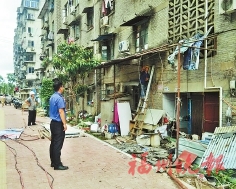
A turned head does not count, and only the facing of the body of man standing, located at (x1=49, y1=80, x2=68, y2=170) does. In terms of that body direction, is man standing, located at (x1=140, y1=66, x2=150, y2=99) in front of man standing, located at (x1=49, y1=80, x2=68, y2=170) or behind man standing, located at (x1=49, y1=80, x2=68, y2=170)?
in front

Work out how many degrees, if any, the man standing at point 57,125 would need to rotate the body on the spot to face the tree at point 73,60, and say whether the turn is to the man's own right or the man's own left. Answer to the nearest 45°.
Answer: approximately 45° to the man's own left

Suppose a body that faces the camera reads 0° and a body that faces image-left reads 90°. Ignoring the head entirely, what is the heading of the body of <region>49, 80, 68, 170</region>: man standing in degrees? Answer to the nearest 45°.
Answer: approximately 225°

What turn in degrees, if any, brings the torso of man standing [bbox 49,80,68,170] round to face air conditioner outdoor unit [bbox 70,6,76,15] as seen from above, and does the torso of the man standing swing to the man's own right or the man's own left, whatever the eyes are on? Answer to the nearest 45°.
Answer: approximately 45° to the man's own left

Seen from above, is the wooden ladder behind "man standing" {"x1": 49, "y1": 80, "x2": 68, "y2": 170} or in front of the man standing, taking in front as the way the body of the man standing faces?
in front

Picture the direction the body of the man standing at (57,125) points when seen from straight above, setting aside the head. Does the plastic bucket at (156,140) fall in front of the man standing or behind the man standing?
in front

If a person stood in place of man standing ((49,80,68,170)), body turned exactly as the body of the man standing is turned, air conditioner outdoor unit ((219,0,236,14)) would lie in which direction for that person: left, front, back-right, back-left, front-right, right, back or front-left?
front-right

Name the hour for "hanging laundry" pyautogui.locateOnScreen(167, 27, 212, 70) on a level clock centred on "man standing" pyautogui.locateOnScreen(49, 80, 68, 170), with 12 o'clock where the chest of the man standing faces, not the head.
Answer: The hanging laundry is roughly at 1 o'clock from the man standing.
